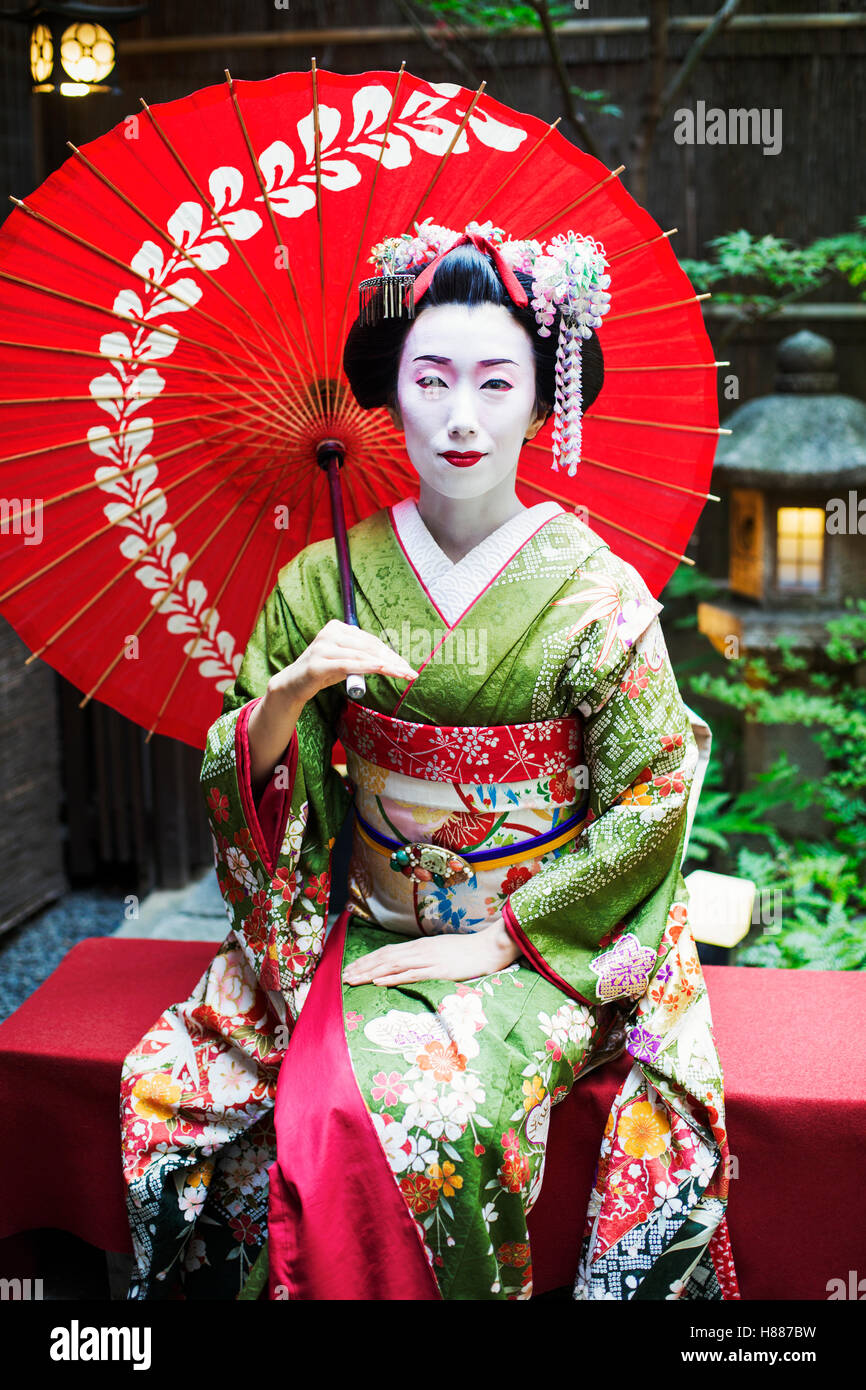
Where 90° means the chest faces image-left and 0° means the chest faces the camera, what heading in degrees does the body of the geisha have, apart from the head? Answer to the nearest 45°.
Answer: approximately 0°

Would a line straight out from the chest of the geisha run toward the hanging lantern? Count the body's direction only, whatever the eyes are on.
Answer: no

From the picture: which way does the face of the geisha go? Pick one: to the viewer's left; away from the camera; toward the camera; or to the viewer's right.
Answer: toward the camera

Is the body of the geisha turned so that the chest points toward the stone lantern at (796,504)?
no

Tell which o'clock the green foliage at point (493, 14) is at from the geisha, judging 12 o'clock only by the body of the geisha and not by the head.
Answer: The green foliage is roughly at 6 o'clock from the geisha.

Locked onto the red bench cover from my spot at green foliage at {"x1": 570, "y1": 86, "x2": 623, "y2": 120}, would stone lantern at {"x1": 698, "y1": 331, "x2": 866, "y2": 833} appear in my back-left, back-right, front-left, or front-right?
front-left

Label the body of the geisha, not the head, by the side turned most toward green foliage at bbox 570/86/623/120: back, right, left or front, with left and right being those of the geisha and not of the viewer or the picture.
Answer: back
